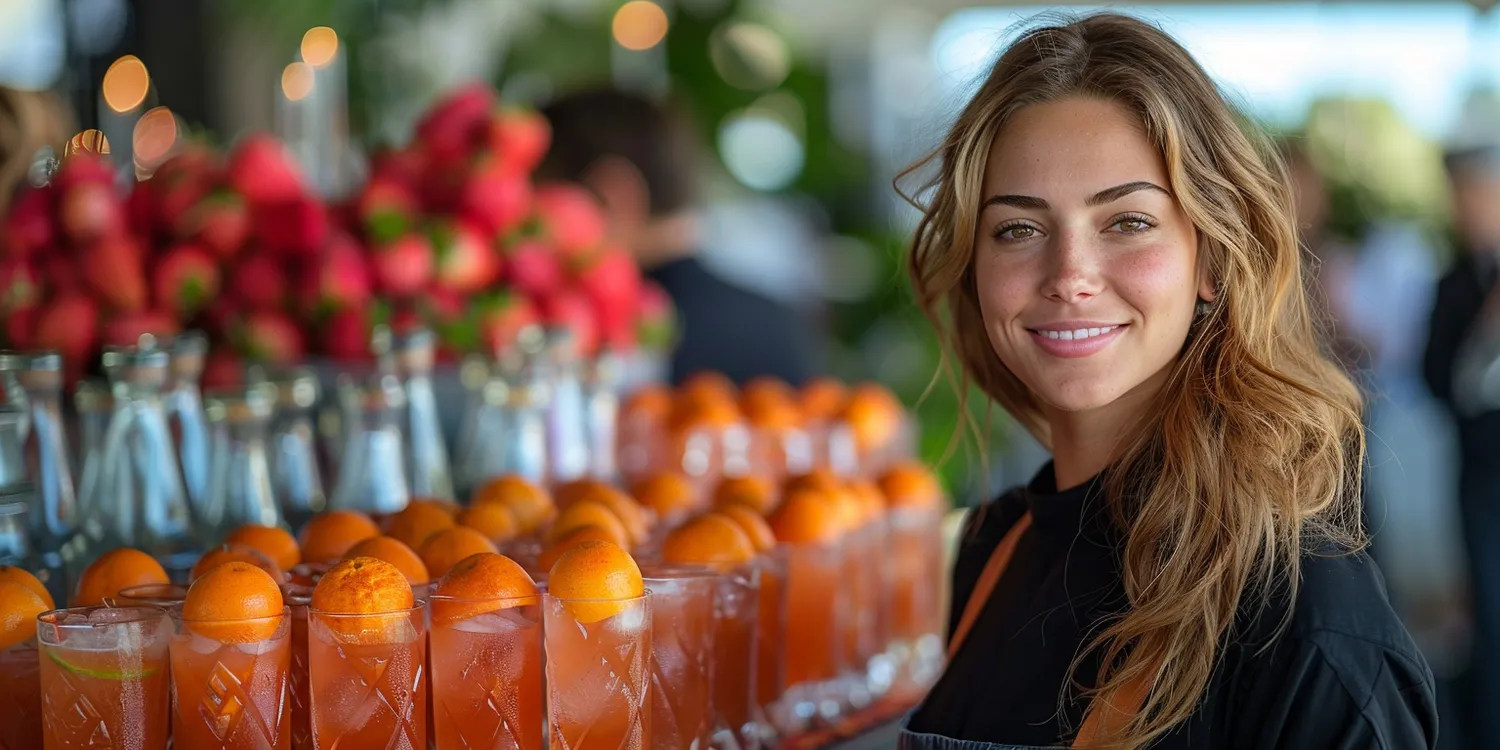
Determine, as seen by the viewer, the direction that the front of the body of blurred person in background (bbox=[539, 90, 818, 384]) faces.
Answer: to the viewer's left

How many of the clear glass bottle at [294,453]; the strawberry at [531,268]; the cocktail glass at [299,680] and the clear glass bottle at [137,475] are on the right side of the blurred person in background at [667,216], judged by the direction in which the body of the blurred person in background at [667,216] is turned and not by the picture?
0

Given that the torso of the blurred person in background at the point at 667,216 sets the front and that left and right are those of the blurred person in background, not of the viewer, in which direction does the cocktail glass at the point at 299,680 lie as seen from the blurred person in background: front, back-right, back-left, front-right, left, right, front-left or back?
left

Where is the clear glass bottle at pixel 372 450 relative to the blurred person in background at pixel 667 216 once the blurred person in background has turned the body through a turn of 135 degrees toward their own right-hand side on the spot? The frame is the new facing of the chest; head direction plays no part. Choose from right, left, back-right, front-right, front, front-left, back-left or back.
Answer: back-right

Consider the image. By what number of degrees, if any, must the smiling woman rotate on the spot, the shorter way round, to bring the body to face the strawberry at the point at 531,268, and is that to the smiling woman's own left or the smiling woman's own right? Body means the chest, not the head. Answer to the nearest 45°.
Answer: approximately 90° to the smiling woman's own right

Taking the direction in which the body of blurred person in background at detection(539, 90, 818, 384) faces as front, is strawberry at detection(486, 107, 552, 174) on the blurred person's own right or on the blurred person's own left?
on the blurred person's own left

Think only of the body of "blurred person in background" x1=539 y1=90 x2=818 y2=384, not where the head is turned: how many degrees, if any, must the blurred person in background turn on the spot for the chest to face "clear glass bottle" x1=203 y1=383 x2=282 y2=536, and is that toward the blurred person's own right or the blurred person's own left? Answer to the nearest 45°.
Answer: approximately 90° to the blurred person's own left

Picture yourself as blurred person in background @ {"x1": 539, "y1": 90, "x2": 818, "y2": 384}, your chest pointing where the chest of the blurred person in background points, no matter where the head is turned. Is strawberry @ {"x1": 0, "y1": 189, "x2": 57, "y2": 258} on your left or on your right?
on your left

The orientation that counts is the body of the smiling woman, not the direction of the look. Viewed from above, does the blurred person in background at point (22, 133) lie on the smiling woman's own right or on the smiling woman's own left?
on the smiling woman's own right

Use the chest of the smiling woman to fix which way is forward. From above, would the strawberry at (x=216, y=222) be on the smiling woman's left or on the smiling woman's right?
on the smiling woman's right

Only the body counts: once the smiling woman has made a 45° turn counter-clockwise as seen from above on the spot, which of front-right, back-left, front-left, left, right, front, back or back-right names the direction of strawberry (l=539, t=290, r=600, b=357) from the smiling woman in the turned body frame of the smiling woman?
back-right

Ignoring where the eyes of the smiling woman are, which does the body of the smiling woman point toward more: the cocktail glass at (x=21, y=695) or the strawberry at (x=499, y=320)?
the cocktail glass

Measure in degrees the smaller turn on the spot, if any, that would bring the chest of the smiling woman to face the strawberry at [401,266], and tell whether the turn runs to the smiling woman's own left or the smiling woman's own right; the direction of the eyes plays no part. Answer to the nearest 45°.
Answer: approximately 90° to the smiling woman's own right

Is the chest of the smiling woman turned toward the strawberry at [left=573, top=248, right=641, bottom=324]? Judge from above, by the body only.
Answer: no

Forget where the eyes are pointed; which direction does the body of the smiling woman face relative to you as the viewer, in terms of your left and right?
facing the viewer and to the left of the viewer

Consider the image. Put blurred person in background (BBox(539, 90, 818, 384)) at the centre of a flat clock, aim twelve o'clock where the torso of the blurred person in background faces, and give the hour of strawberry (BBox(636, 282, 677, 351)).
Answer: The strawberry is roughly at 9 o'clock from the blurred person in background.

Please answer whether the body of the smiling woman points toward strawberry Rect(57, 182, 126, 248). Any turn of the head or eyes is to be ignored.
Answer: no

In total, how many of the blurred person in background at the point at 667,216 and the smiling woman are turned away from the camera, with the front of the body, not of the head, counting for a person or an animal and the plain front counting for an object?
0
